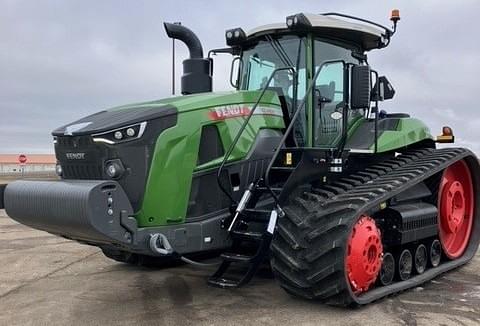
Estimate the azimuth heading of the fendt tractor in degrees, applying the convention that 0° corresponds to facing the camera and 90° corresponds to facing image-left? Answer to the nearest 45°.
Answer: approximately 45°
